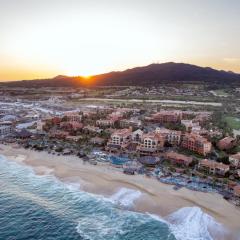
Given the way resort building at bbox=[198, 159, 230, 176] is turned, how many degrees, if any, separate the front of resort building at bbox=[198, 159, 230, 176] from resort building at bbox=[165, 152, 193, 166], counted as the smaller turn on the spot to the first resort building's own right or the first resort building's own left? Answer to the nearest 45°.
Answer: approximately 45° to the first resort building's own right

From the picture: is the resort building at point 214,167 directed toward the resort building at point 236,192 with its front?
no

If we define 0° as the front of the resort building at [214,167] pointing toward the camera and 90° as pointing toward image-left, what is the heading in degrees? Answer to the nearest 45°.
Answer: approximately 45°

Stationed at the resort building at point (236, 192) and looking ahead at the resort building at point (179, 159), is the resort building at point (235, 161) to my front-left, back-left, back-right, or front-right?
front-right

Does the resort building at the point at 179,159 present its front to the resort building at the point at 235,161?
no

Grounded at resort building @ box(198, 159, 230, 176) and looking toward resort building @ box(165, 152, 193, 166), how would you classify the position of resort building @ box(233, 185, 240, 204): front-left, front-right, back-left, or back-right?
back-left

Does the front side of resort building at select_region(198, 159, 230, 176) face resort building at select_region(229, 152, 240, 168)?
no

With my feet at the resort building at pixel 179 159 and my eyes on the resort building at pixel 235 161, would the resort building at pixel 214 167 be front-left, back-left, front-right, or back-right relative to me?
front-right

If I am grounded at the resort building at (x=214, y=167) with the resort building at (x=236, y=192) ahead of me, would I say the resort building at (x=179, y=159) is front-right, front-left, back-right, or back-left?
back-right

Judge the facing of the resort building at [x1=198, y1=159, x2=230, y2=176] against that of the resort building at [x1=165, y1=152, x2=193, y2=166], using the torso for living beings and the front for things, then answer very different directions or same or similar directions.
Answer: same or similar directions

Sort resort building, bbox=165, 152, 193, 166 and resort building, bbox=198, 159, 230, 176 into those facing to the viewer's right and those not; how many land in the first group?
0

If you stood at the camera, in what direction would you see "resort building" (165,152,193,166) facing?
facing the viewer and to the left of the viewer

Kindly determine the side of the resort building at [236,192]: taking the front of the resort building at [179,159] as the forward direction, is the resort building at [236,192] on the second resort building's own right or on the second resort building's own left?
on the second resort building's own left
